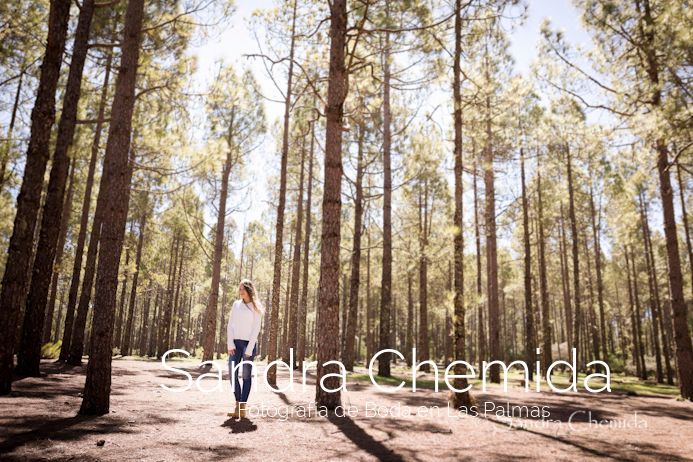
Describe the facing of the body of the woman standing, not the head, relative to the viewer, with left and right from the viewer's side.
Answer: facing the viewer and to the left of the viewer

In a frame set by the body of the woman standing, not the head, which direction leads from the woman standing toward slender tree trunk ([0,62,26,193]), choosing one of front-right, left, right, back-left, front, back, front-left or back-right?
right
